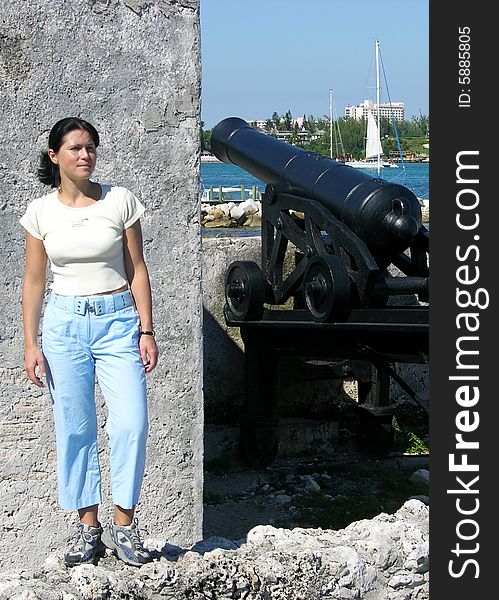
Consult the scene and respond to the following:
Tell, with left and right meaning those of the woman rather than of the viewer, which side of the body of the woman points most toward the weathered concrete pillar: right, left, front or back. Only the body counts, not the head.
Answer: back

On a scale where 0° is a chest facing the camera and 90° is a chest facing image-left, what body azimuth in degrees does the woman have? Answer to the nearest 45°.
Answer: approximately 0°

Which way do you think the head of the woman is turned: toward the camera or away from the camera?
toward the camera
